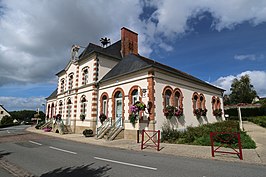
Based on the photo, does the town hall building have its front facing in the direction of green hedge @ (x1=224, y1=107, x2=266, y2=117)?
no

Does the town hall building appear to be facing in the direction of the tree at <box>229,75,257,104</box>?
no

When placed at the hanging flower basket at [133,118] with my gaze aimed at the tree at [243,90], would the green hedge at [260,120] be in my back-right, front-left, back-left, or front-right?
front-right

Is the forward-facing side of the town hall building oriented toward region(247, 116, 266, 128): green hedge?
no

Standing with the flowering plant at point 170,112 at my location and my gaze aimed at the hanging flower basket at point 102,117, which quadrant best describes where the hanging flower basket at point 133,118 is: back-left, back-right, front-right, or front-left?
front-left
